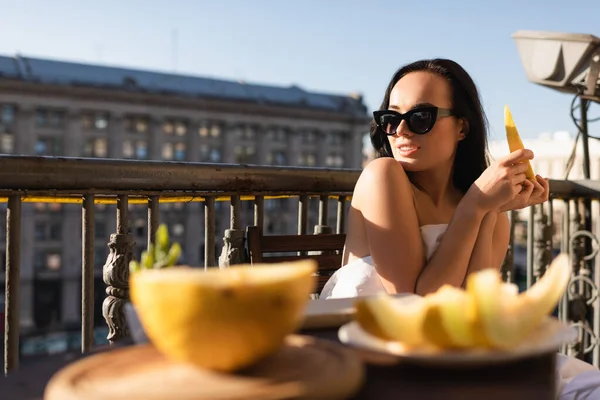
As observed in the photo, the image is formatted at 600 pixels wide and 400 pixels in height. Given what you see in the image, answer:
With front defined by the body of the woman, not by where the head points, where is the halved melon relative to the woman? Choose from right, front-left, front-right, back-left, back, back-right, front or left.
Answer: front-right

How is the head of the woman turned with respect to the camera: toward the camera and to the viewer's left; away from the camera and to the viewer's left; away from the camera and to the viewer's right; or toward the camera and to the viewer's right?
toward the camera and to the viewer's left

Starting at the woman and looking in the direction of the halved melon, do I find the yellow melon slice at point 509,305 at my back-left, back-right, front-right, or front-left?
front-left

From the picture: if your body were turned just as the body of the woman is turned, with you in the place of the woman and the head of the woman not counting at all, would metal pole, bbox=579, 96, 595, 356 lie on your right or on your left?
on your left

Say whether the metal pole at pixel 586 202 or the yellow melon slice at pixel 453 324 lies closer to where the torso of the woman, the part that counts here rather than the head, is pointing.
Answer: the yellow melon slice

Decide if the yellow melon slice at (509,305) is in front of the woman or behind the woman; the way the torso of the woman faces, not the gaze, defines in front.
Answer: in front

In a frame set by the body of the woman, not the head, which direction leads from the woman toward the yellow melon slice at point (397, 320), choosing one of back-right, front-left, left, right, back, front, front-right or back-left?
front-right

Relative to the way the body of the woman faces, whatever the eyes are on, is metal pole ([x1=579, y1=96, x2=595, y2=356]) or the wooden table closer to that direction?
the wooden table

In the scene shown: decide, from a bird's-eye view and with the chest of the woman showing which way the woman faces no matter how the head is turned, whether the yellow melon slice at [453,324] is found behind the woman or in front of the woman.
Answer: in front

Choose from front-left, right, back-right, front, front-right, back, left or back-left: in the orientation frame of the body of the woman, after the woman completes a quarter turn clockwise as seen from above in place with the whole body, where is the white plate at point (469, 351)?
front-left
